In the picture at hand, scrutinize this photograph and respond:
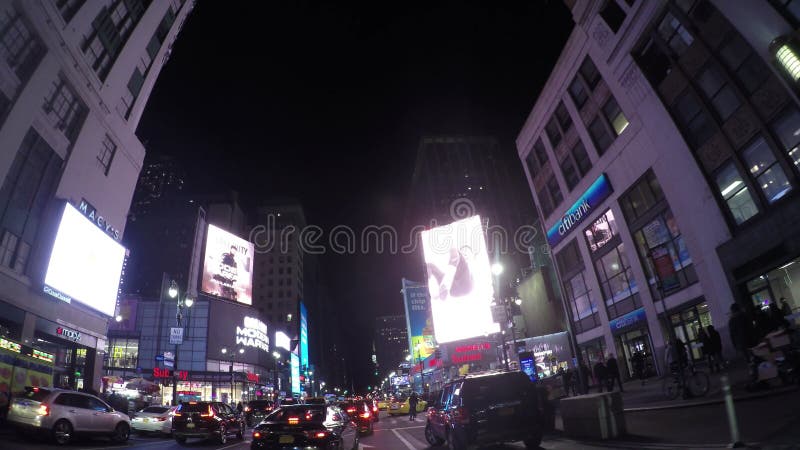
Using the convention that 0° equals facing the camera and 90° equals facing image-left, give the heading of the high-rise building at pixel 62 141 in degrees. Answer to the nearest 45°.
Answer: approximately 315°

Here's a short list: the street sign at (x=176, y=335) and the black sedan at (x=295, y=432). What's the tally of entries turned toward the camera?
1

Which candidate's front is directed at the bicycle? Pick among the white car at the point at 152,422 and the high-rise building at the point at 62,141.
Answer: the high-rise building

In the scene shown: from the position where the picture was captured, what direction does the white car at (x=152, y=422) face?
facing away from the viewer and to the right of the viewer

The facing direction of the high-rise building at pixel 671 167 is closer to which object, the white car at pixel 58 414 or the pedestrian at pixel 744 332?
the white car

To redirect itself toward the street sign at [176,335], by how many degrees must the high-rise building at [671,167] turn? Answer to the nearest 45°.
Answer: approximately 45° to its right

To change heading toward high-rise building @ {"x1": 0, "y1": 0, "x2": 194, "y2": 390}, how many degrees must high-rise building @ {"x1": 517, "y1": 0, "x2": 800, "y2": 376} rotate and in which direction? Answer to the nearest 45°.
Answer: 0° — it already faces it

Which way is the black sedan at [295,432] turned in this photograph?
away from the camera

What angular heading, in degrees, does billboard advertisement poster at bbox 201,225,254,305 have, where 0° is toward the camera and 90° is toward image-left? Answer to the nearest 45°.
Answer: approximately 315°

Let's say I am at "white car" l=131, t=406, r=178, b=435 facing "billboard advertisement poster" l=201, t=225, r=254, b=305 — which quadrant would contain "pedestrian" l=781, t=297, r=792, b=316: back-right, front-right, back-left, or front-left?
back-right

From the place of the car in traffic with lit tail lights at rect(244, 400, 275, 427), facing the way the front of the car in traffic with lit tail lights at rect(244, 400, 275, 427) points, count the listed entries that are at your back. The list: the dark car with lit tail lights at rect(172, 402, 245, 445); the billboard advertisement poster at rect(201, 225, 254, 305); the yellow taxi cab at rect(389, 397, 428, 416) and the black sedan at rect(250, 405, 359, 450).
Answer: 2

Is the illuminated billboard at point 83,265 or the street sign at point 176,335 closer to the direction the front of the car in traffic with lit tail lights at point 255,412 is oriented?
the street sign

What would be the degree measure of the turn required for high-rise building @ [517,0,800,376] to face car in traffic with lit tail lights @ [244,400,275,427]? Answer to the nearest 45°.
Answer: approximately 45° to its right
